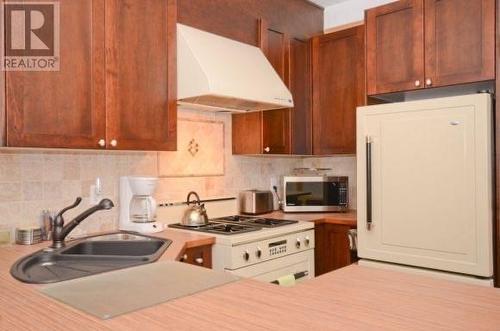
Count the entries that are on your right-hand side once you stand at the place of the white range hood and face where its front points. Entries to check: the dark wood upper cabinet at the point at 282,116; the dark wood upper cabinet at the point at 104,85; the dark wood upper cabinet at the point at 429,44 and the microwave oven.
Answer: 1

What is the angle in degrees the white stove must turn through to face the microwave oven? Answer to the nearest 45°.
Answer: approximately 90° to its left

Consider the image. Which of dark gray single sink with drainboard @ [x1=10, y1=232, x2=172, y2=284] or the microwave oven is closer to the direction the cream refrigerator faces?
the dark gray single sink with drainboard

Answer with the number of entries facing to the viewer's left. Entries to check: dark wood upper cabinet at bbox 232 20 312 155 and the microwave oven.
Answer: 0

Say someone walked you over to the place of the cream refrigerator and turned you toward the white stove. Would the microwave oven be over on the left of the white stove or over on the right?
right

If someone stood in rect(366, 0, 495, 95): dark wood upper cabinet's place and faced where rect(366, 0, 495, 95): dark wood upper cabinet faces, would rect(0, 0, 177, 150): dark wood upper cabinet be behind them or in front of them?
in front

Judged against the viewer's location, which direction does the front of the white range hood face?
facing the viewer and to the right of the viewer

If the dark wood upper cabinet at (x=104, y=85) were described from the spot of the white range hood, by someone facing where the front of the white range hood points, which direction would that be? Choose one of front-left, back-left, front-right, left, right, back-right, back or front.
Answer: right

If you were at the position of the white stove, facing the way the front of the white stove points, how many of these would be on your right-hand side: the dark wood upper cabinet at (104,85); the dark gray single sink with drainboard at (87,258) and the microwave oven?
2
